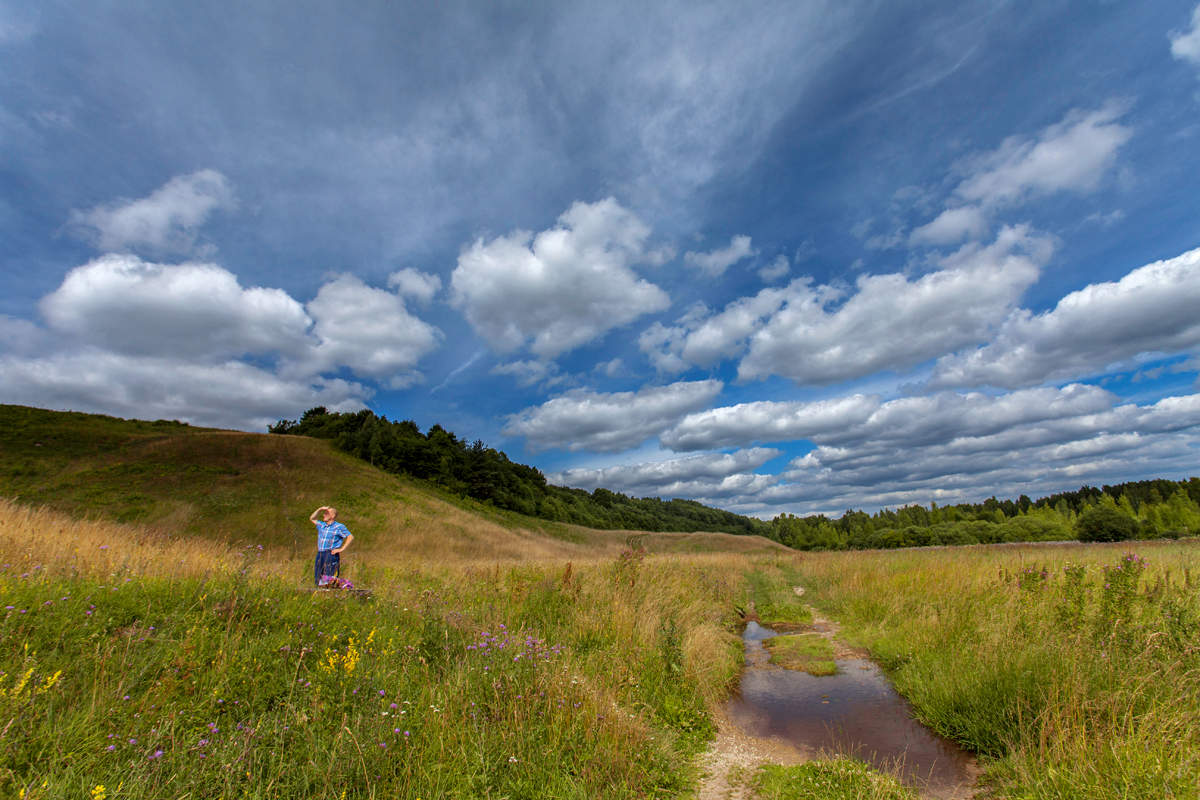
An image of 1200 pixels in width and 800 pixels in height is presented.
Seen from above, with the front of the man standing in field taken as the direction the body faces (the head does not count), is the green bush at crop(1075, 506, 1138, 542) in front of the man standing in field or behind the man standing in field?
behind

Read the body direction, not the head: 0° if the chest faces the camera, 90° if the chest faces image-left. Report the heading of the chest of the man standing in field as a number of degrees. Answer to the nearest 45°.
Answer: approximately 45°
